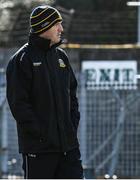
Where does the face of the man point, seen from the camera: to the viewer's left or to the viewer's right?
to the viewer's right

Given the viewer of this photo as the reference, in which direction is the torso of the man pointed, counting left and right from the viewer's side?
facing the viewer and to the right of the viewer
